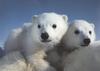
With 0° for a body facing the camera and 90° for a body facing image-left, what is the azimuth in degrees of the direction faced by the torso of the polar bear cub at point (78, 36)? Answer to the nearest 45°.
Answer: approximately 315°
